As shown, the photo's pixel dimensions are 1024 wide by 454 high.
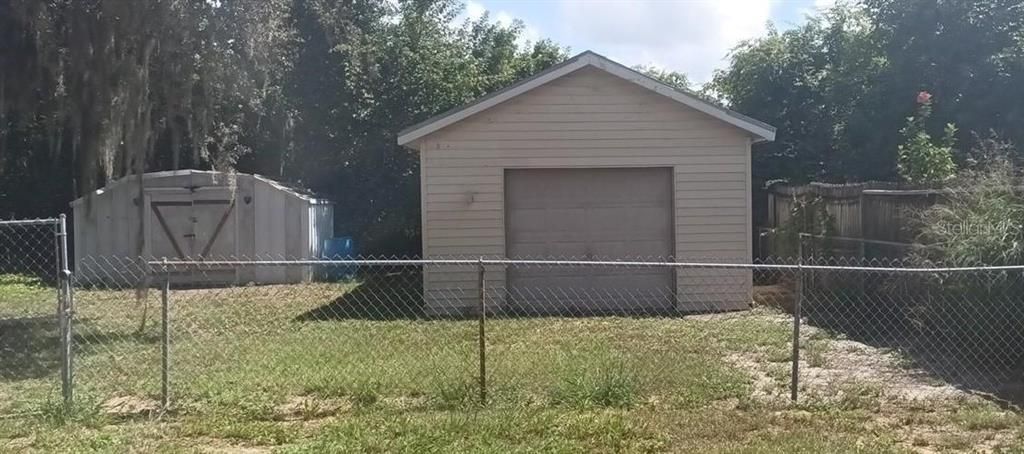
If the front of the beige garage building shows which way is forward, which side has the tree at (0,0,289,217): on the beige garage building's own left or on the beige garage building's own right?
on the beige garage building's own right

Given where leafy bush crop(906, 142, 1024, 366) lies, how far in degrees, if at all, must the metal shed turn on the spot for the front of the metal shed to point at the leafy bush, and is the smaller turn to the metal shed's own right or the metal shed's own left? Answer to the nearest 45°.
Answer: approximately 45° to the metal shed's own left

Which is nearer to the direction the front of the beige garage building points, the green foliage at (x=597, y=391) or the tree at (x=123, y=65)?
the green foliage

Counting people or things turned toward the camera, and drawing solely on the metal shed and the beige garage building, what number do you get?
2

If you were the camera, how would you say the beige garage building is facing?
facing the viewer

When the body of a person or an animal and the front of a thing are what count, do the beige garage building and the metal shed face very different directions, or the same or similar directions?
same or similar directions

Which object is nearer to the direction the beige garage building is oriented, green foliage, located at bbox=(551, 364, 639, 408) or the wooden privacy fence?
the green foliage

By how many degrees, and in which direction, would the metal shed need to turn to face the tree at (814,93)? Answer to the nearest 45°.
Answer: approximately 90° to its left

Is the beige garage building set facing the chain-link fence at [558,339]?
yes

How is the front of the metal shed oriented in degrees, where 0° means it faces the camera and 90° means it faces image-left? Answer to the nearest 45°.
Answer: approximately 0°

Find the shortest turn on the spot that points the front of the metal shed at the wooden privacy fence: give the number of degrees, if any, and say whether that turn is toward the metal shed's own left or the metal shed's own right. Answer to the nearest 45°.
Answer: approximately 45° to the metal shed's own left

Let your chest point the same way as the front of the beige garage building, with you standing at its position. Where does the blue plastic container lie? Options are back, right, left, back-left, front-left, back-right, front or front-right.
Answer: back-right

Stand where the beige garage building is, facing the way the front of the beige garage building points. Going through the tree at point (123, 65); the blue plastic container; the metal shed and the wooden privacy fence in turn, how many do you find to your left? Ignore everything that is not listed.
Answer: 1

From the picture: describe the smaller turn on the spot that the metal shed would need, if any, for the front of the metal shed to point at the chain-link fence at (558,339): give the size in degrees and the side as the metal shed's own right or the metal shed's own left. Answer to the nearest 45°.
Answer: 0° — it already faces it

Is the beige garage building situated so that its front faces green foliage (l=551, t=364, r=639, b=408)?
yes
